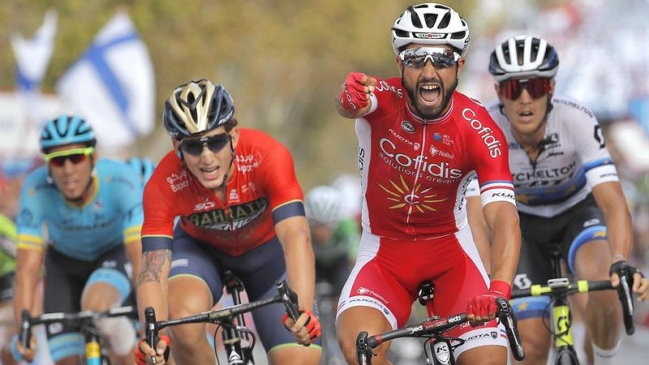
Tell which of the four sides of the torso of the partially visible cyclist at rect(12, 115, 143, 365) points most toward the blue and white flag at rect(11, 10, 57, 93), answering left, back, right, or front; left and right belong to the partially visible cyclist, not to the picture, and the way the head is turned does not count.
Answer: back

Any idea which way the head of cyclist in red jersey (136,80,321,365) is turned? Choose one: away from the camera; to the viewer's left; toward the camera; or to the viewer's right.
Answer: toward the camera

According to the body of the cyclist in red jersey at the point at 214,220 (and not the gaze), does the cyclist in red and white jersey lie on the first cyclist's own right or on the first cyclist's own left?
on the first cyclist's own left

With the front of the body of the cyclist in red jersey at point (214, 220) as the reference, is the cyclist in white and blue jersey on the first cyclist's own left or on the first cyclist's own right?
on the first cyclist's own left

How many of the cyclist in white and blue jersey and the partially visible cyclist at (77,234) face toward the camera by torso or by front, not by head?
2

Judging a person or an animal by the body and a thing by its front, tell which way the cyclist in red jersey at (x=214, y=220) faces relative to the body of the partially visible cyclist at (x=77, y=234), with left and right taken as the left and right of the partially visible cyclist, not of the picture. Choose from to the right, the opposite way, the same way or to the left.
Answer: the same way

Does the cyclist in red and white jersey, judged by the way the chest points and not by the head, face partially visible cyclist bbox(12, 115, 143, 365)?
no

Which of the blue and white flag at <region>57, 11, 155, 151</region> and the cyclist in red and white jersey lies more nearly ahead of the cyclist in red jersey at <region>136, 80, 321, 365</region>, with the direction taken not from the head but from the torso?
the cyclist in red and white jersey

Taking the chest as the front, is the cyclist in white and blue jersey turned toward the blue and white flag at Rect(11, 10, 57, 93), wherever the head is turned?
no

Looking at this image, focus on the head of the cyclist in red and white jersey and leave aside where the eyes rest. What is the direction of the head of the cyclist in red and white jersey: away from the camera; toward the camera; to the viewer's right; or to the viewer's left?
toward the camera

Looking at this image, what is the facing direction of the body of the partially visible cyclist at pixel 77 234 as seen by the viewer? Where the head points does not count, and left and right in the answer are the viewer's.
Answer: facing the viewer

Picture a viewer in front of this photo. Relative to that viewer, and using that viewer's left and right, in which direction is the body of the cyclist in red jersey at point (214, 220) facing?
facing the viewer

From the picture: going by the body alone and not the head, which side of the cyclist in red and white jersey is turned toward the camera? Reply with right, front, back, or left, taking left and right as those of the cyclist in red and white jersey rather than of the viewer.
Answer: front

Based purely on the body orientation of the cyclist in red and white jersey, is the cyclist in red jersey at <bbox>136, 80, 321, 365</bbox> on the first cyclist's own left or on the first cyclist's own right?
on the first cyclist's own right

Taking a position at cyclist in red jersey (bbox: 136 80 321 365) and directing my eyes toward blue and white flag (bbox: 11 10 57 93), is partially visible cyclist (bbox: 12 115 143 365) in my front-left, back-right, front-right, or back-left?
front-left

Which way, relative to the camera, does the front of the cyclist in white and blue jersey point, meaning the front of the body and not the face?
toward the camera

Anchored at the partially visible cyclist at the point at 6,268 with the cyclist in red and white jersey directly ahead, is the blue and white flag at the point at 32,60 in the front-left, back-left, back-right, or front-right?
back-left

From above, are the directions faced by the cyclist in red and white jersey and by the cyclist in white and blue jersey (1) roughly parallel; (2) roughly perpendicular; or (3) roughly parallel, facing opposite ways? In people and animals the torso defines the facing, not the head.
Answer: roughly parallel
